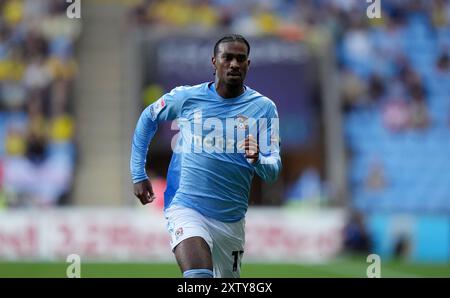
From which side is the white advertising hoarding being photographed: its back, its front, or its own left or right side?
front
